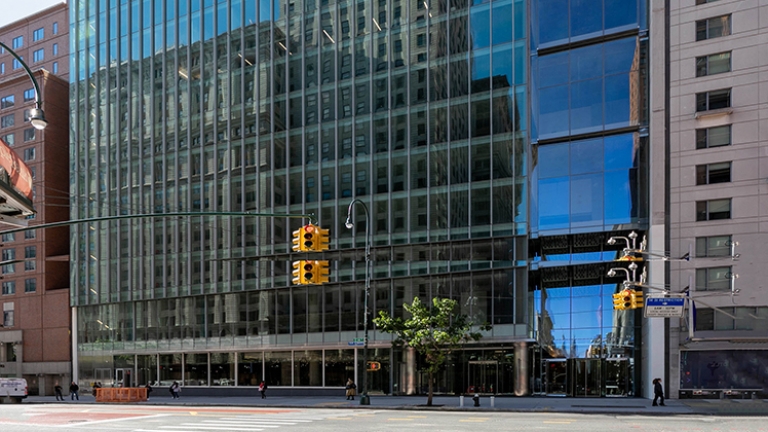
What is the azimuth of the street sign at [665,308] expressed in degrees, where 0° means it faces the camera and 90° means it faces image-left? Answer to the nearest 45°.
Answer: approximately 0°

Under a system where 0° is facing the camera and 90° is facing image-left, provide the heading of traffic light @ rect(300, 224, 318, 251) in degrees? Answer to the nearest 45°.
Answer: approximately 0°
